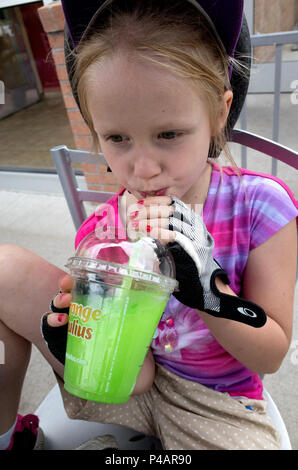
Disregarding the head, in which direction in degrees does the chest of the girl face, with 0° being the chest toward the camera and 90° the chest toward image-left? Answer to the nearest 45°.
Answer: approximately 45°

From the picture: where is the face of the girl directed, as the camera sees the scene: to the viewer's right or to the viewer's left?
to the viewer's left

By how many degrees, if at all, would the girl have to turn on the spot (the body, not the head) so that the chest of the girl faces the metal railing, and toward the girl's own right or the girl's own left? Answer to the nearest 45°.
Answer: approximately 180°
